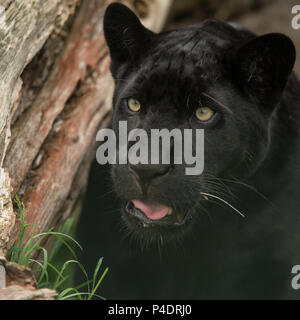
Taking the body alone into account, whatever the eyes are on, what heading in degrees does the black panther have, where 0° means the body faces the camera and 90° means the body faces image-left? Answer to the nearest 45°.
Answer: approximately 45°
